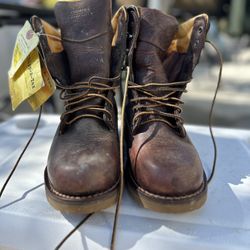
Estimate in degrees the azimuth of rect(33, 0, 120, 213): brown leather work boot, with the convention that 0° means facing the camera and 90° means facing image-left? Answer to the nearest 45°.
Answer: approximately 0°

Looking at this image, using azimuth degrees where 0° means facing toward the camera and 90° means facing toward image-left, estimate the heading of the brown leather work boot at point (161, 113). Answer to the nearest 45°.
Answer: approximately 0°

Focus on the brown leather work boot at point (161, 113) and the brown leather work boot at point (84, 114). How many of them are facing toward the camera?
2
